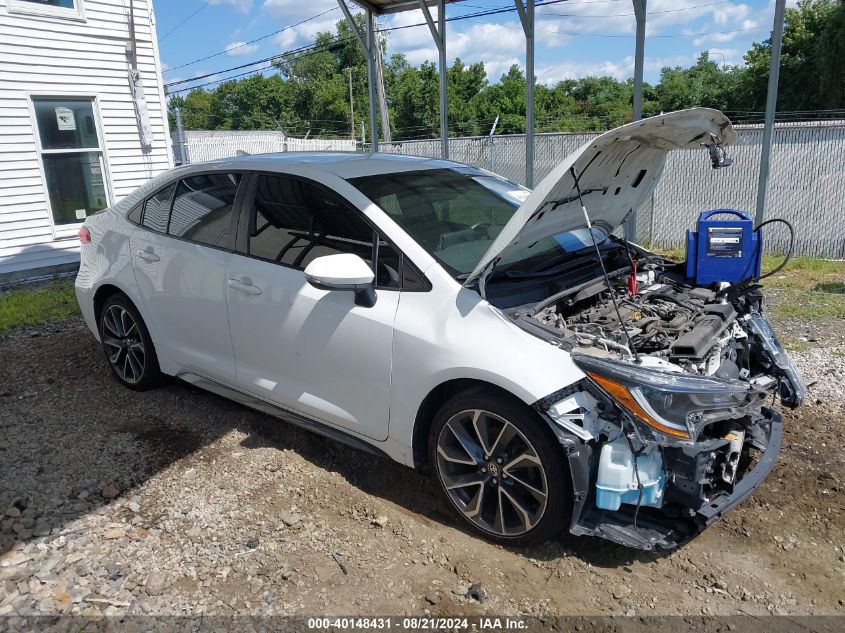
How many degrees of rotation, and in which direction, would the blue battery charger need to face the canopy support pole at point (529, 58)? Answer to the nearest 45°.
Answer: approximately 135° to its right

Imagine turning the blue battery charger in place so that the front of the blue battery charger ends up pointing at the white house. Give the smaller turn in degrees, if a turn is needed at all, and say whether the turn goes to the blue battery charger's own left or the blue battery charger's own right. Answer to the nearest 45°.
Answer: approximately 90° to the blue battery charger's own right

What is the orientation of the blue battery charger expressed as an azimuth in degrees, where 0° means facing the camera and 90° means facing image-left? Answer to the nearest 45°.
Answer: approximately 0°

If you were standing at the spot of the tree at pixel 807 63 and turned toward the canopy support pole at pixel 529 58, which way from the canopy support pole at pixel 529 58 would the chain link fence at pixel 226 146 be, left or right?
right

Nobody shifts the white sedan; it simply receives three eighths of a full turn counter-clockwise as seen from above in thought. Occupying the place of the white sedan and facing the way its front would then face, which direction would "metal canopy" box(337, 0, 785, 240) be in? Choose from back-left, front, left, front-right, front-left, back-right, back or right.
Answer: front

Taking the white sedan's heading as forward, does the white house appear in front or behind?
behind

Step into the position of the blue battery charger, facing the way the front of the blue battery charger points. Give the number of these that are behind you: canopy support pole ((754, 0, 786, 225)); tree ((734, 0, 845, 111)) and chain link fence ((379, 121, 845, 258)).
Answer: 3

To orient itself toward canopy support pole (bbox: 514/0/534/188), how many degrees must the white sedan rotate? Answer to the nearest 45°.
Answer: approximately 135° to its left

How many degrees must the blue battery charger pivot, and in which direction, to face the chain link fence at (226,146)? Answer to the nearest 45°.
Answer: approximately 135° to its right

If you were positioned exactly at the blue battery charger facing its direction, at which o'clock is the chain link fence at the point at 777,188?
The chain link fence is roughly at 6 o'clock from the blue battery charger.

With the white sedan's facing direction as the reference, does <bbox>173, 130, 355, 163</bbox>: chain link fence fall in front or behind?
behind
